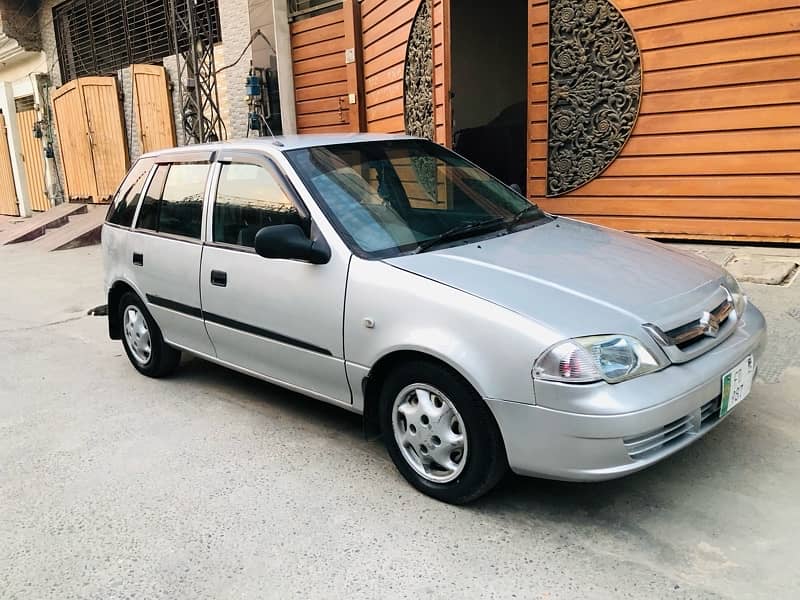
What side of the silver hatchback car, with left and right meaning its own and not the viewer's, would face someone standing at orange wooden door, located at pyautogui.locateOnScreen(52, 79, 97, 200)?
back

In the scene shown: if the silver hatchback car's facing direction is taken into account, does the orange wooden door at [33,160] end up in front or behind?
behind

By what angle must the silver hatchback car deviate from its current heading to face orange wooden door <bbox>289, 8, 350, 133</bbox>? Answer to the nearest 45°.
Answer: approximately 135° to its left

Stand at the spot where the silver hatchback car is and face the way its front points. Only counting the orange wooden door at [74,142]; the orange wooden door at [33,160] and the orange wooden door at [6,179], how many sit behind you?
3

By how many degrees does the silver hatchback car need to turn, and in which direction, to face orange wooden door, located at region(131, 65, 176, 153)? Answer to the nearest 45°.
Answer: approximately 180°

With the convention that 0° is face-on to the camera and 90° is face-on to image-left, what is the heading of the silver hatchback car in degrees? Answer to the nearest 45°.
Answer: approximately 315°

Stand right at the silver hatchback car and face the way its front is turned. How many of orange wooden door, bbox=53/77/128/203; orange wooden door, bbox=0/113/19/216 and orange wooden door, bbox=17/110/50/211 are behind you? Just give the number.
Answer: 3

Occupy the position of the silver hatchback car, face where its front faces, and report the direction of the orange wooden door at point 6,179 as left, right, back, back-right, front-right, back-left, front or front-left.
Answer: back

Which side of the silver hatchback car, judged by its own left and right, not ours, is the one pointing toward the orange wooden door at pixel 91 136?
back
